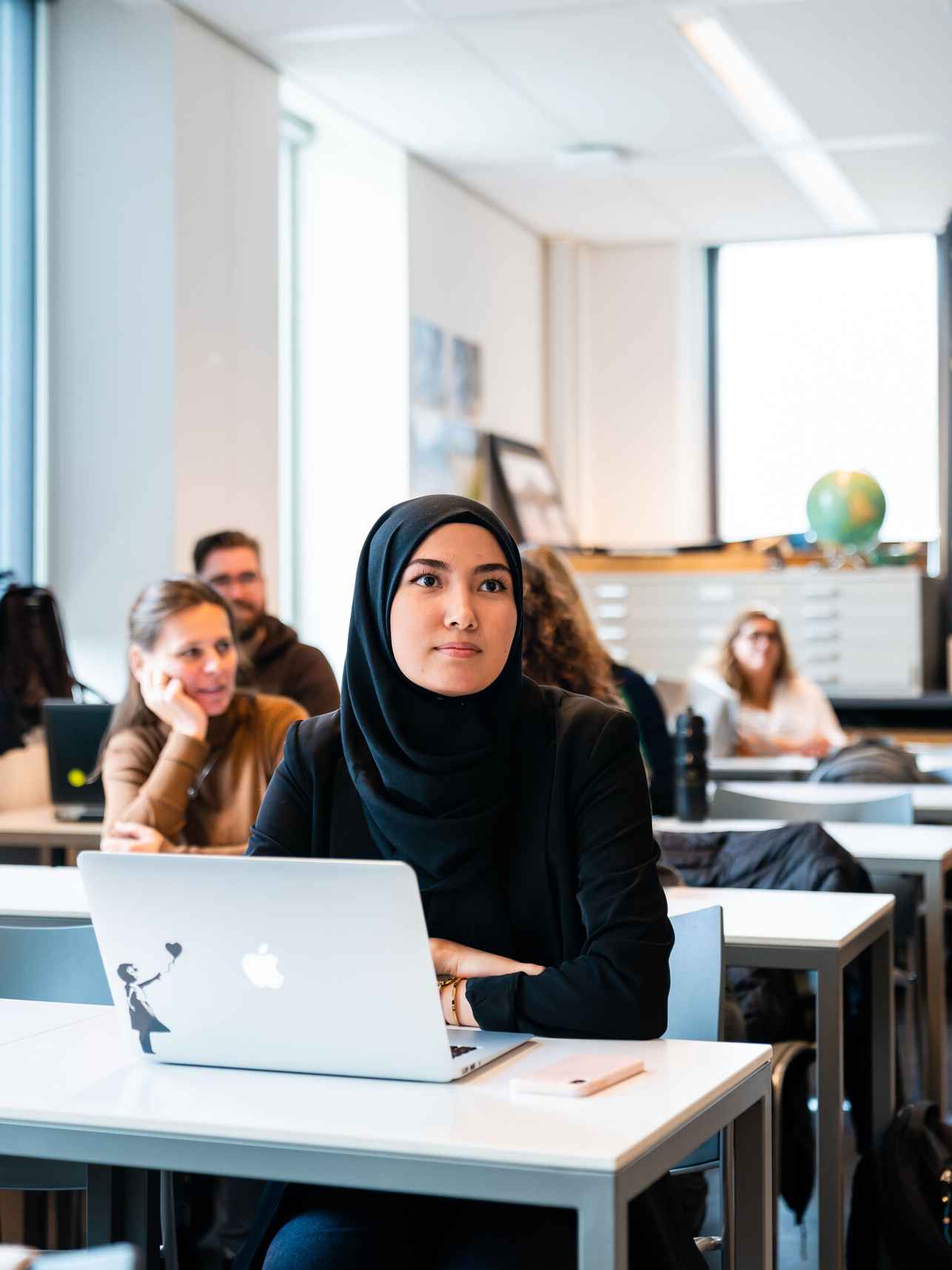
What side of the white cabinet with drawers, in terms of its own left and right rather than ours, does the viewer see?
front

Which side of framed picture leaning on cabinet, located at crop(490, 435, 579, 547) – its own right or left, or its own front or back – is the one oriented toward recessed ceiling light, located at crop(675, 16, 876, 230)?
front

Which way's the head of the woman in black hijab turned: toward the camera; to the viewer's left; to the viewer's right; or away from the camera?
toward the camera

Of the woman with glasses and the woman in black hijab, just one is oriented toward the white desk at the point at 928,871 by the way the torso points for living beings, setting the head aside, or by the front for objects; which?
the woman with glasses

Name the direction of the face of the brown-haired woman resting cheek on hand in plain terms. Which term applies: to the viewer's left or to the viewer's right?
to the viewer's right

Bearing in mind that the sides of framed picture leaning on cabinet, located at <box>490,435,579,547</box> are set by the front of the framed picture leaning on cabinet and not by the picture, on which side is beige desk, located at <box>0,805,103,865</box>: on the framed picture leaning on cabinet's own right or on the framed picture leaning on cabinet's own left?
on the framed picture leaning on cabinet's own right

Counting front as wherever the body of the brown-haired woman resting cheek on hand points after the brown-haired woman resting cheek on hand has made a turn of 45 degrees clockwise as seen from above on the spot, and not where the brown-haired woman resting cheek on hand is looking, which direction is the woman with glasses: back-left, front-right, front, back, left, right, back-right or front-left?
back-left

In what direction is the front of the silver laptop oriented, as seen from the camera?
facing away from the viewer and to the right of the viewer

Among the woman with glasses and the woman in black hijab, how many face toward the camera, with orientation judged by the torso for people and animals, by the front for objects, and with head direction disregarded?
2

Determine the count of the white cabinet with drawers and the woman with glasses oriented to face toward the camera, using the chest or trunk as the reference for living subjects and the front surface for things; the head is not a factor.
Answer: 2

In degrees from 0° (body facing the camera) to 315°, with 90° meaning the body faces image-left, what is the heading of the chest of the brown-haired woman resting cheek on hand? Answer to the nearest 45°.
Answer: approximately 315°

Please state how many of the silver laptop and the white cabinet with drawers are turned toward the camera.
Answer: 1

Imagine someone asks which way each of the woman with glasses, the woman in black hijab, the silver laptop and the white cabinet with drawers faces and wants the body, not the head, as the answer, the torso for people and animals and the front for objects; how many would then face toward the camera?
3

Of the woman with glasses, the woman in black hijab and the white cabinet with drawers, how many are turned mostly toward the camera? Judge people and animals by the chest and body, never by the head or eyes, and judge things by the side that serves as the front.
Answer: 3

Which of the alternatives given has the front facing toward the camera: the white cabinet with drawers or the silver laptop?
the white cabinet with drawers

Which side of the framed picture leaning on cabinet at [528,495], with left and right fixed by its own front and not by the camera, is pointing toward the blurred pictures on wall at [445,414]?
right
